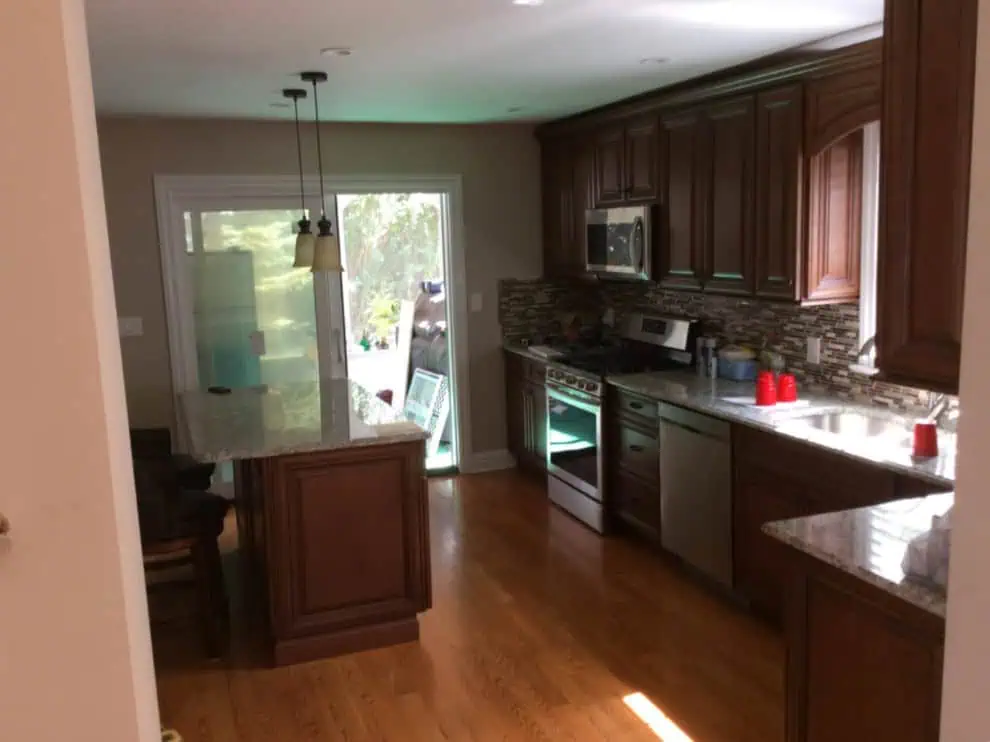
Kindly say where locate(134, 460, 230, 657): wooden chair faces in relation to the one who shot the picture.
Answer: facing to the right of the viewer

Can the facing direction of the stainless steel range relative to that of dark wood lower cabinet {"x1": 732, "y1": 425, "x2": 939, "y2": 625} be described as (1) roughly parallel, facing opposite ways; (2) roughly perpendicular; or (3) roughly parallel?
roughly parallel

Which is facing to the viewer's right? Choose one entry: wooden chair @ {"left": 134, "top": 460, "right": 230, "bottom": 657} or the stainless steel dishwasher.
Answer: the wooden chair

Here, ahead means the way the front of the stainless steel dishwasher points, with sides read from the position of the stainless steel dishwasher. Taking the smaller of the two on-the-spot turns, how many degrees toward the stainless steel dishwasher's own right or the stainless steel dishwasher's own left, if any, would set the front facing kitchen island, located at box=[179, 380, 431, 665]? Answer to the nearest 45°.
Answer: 0° — it already faces it

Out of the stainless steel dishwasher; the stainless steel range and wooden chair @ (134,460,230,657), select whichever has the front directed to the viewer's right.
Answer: the wooden chair

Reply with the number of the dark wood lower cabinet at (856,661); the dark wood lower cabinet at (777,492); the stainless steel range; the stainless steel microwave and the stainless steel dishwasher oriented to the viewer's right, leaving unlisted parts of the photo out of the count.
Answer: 0

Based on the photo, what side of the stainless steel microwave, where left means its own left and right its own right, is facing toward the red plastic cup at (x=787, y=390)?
left

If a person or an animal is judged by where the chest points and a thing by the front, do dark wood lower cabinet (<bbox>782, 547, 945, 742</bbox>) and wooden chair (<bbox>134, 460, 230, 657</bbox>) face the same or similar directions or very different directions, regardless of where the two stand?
very different directions

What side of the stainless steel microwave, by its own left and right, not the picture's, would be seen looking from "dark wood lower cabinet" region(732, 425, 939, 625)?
left

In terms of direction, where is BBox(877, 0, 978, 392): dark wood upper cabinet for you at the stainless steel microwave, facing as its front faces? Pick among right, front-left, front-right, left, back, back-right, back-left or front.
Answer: front-left

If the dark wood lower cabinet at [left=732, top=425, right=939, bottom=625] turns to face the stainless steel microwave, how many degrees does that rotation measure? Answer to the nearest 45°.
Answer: approximately 90° to its right

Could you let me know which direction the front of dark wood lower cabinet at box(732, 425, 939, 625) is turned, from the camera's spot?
facing the viewer and to the left of the viewer

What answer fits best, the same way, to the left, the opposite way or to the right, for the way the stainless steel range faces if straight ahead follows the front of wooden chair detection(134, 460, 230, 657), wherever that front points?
the opposite way

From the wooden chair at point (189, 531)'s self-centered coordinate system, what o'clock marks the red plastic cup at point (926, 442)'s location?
The red plastic cup is roughly at 1 o'clock from the wooden chair.

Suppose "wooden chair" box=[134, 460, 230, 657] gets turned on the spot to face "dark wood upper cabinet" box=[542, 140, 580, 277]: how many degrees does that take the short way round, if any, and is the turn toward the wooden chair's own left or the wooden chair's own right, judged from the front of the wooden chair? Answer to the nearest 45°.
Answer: approximately 45° to the wooden chair's own left

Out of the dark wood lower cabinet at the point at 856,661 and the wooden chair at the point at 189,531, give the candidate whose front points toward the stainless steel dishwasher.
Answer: the wooden chair

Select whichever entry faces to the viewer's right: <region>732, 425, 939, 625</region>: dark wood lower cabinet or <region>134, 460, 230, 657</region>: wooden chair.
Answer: the wooden chair
